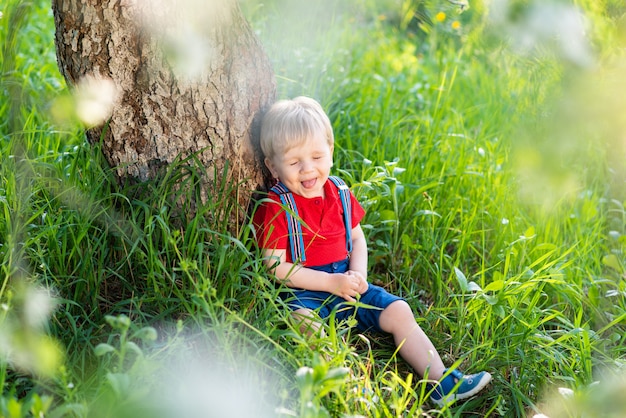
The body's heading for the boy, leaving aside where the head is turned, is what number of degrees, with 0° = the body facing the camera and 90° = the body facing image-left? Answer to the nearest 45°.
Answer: approximately 315°
